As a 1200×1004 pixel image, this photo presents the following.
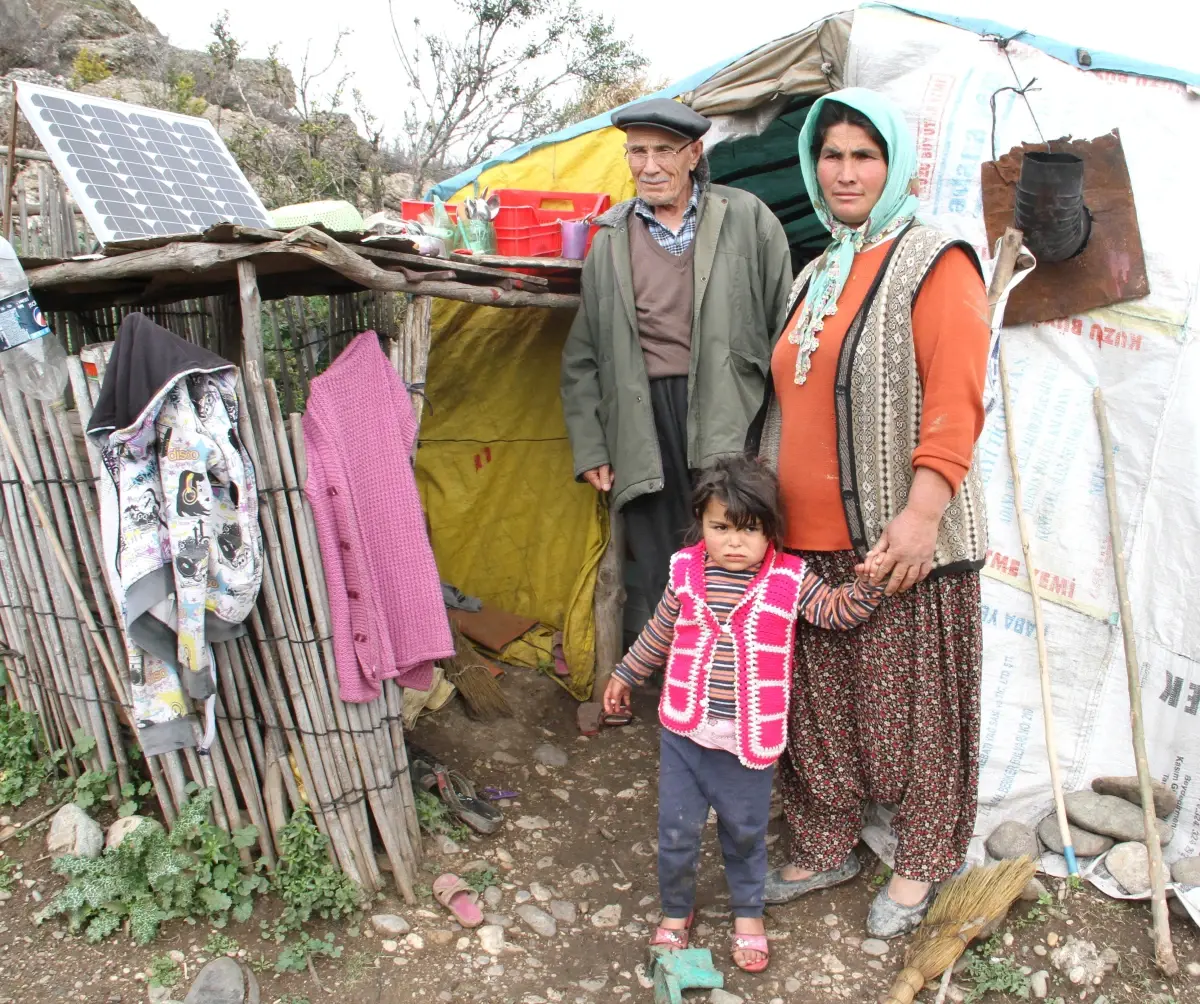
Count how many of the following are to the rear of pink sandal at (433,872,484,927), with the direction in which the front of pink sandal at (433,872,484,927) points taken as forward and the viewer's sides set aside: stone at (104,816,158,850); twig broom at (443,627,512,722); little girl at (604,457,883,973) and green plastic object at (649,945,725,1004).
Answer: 2

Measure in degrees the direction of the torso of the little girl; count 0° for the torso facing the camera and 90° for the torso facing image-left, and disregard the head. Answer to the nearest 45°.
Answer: approximately 0°

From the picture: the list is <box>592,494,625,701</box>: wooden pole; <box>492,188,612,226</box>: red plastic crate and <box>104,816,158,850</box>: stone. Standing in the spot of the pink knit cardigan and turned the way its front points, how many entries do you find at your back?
2

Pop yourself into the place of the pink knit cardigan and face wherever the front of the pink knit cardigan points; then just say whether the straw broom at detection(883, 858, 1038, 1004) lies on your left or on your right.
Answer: on your left
